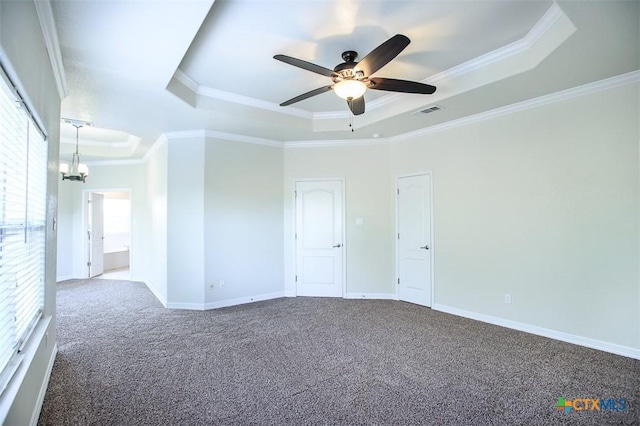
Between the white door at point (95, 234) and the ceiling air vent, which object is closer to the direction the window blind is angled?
the ceiling air vent

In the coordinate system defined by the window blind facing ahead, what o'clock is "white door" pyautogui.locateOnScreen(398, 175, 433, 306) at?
The white door is roughly at 12 o'clock from the window blind.

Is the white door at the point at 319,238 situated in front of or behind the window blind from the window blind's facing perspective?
in front

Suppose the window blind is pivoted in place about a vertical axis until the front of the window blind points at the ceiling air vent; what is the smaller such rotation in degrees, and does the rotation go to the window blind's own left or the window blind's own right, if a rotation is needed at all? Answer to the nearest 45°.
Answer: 0° — it already faces it

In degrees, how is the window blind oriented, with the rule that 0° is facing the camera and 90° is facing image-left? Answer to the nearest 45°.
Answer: approximately 270°

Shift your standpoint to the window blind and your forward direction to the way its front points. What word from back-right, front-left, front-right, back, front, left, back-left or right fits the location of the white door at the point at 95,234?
left
